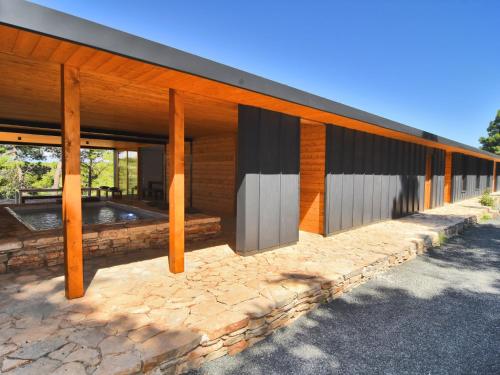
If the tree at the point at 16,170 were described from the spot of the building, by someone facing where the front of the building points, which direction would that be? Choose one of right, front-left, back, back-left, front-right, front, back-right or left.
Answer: back

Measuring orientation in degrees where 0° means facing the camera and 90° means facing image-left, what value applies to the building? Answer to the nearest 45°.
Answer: approximately 315°

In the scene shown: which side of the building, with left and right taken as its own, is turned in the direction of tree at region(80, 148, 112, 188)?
back

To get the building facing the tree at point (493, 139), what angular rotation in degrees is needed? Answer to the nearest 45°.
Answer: approximately 90° to its left

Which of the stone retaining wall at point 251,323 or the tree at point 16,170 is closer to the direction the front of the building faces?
the stone retaining wall
